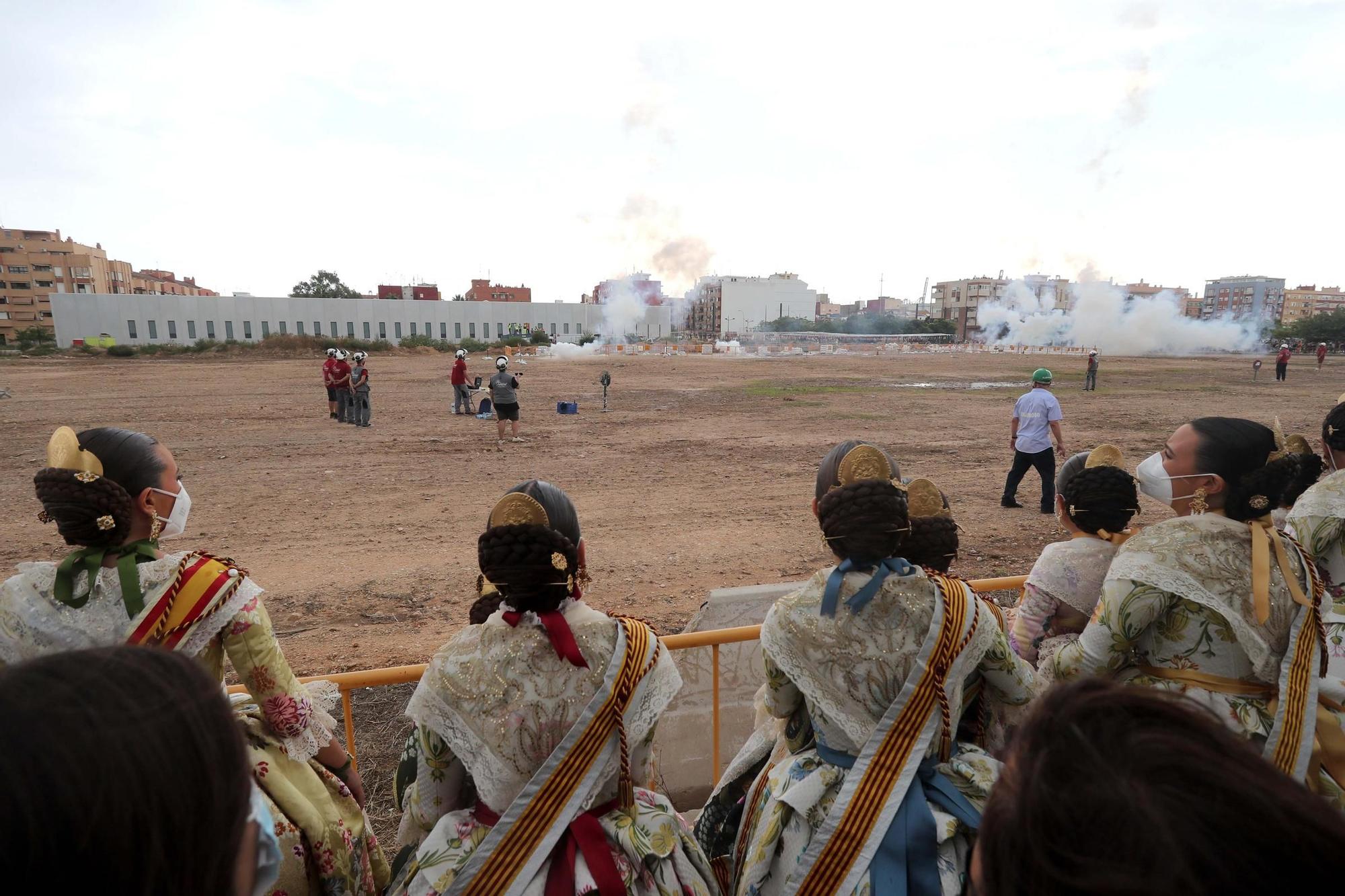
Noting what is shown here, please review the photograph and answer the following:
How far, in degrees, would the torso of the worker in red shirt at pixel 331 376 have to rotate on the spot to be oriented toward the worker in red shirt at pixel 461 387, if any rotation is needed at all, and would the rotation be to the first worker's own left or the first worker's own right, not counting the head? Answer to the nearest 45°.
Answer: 0° — they already face them

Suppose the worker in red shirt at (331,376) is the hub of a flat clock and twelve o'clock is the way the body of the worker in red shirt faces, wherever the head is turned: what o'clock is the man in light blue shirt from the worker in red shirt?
The man in light blue shirt is roughly at 2 o'clock from the worker in red shirt.

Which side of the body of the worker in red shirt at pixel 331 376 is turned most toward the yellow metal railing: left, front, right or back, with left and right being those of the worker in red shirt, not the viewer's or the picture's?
right

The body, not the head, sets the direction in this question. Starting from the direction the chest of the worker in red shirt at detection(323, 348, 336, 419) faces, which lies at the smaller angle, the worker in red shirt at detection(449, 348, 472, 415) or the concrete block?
the worker in red shirt

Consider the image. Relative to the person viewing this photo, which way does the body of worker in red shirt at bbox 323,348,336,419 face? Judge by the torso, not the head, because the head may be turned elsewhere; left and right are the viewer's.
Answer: facing to the right of the viewer

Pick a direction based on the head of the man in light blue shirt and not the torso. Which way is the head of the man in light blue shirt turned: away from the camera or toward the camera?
away from the camera
